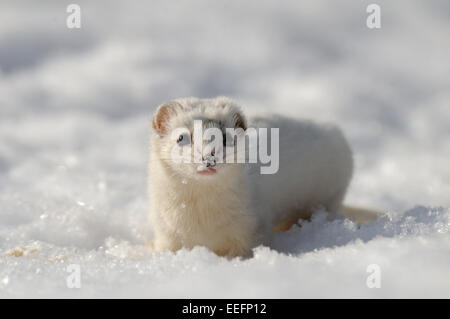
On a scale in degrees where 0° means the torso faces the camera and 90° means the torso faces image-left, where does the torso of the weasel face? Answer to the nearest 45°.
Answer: approximately 45°
